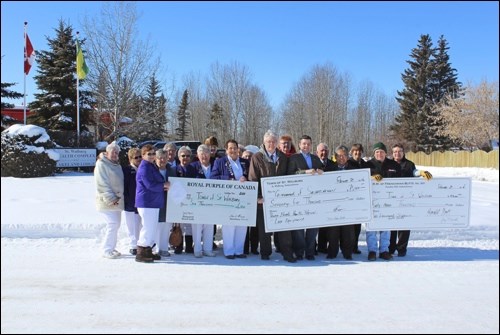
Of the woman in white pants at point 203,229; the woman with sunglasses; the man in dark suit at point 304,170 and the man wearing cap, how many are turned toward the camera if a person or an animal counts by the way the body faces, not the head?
4

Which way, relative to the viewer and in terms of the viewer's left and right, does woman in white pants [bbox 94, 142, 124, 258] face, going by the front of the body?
facing the viewer and to the right of the viewer

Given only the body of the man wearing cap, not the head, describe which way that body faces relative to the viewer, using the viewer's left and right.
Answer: facing the viewer

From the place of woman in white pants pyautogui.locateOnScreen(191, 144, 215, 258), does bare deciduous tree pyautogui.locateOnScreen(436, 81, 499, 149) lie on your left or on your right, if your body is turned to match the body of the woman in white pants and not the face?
on your left

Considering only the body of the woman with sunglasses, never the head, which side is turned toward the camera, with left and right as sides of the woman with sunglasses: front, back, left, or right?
front

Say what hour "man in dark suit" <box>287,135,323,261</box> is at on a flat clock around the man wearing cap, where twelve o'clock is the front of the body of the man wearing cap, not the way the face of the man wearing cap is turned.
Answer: The man in dark suit is roughly at 2 o'clock from the man wearing cap.

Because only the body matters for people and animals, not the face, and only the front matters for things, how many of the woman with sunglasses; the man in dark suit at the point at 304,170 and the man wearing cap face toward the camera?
3

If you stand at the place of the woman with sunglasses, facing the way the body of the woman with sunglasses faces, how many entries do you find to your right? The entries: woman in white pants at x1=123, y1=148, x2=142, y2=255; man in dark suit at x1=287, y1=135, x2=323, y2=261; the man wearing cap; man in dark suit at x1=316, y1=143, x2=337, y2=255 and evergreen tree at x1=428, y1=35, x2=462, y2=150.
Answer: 1

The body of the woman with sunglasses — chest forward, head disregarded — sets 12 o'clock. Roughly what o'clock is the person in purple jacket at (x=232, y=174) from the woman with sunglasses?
The person in purple jacket is roughly at 10 o'clock from the woman with sunglasses.
